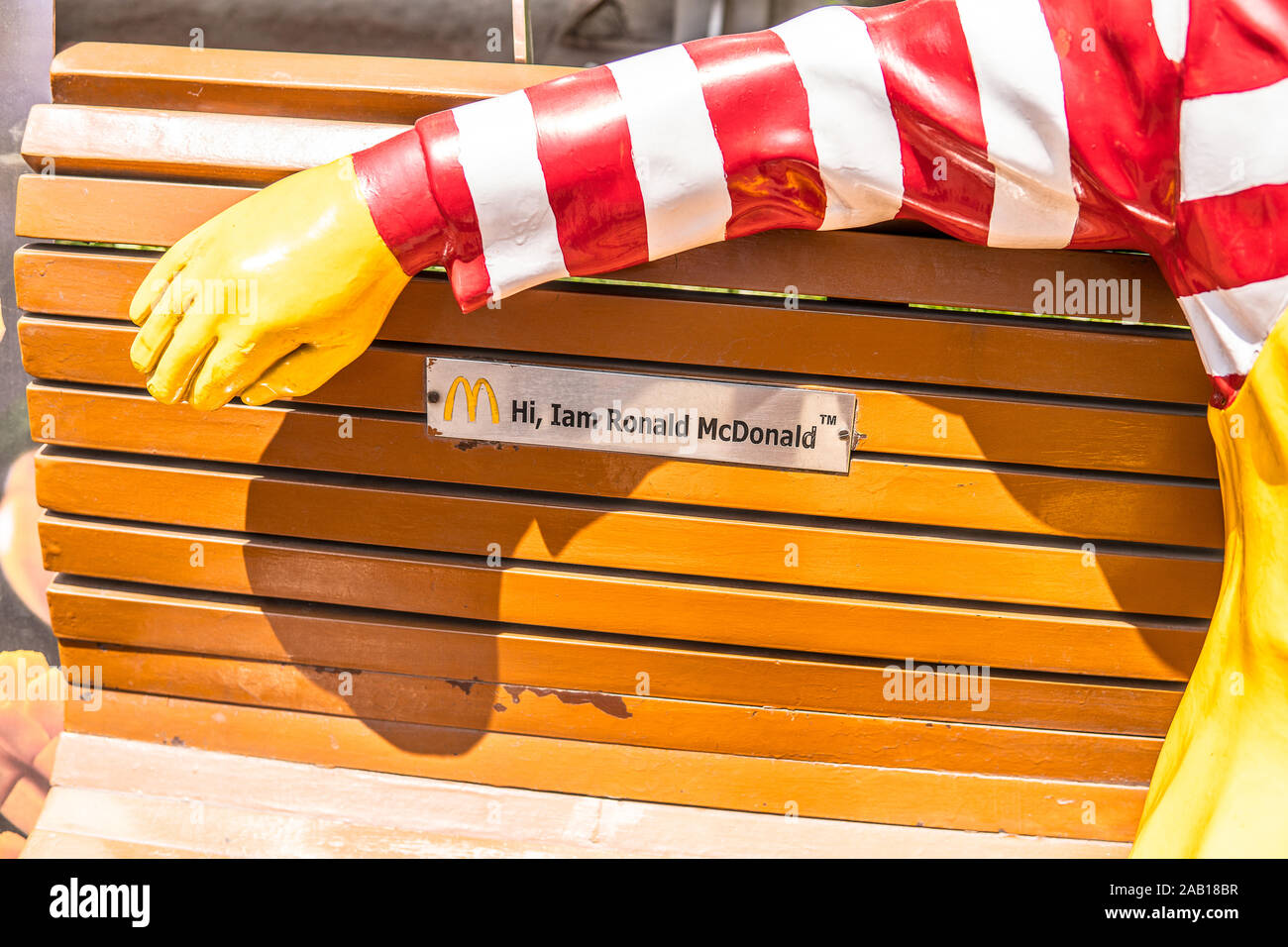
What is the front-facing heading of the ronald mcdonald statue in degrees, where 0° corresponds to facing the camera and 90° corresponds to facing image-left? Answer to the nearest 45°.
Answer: approximately 0°

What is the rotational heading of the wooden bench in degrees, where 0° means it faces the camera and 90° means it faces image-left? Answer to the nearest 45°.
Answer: approximately 0°
